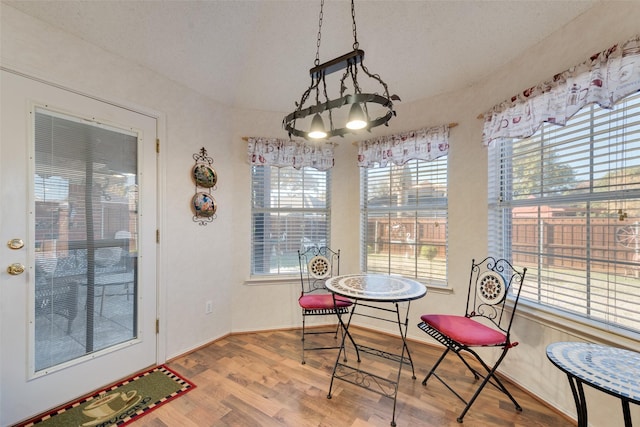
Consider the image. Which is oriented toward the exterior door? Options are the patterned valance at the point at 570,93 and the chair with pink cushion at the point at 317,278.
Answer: the patterned valance

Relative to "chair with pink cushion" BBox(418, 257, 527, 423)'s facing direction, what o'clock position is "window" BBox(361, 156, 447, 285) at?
The window is roughly at 3 o'clock from the chair with pink cushion.

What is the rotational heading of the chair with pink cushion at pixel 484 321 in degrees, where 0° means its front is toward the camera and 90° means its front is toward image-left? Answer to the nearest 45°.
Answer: approximately 45°

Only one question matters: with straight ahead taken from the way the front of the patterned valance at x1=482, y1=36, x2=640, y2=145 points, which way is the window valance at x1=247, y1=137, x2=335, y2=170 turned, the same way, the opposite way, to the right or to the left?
to the left

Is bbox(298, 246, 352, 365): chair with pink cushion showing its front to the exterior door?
no

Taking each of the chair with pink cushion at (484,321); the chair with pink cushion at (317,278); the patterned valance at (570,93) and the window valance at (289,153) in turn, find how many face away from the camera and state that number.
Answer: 0

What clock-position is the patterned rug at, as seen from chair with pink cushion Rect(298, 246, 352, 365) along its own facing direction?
The patterned rug is roughly at 3 o'clock from the chair with pink cushion.

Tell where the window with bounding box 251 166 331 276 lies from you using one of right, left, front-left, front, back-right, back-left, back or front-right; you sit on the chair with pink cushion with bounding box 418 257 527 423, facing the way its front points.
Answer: front-right

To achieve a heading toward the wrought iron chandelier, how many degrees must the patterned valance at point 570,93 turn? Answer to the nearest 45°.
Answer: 0° — it already faces it

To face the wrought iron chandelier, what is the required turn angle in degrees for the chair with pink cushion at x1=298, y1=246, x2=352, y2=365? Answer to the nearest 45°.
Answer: approximately 45° to its right

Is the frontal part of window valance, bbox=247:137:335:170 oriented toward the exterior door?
no

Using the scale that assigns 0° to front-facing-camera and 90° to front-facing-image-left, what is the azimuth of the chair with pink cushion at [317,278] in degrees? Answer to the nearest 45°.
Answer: approximately 315°

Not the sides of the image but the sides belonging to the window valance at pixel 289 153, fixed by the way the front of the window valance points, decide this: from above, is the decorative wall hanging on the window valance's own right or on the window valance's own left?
on the window valance's own right

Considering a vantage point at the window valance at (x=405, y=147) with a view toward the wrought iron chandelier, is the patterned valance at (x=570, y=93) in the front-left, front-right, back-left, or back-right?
front-left

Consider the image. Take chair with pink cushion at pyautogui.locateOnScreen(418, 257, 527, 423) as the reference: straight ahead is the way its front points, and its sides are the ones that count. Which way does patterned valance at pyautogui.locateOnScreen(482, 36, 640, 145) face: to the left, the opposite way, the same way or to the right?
the same way

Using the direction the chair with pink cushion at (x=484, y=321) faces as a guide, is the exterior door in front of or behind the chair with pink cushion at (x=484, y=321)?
in front

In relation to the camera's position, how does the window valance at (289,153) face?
facing the viewer

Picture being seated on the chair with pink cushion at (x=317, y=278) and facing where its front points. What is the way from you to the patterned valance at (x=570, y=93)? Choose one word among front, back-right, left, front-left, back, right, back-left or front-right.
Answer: front

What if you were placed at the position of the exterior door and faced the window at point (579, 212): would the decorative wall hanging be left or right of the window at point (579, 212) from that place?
left
